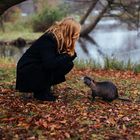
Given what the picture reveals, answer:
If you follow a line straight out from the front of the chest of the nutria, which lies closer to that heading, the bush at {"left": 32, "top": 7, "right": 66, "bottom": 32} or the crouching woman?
the crouching woman

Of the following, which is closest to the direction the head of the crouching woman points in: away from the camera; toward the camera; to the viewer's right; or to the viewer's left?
to the viewer's right

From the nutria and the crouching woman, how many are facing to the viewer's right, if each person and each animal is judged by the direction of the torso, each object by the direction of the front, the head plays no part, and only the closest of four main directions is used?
1

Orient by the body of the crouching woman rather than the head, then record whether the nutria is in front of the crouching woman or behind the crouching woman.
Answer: in front

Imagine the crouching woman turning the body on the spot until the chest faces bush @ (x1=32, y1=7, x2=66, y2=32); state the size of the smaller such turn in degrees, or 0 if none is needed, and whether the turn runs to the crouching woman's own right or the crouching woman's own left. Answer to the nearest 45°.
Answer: approximately 90° to the crouching woman's own left

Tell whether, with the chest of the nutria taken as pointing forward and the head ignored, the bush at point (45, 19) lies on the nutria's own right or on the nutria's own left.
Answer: on the nutria's own right

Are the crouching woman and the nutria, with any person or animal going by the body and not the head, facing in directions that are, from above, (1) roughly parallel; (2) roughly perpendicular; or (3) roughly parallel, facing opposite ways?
roughly parallel, facing opposite ways

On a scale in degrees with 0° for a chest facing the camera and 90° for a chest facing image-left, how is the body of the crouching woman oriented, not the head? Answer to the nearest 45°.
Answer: approximately 270°

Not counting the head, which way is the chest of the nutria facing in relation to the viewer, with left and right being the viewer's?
facing to the left of the viewer
